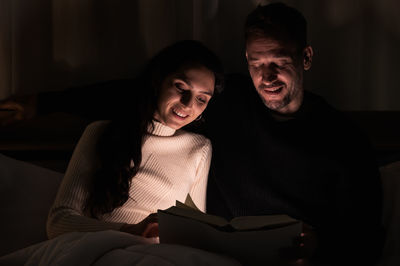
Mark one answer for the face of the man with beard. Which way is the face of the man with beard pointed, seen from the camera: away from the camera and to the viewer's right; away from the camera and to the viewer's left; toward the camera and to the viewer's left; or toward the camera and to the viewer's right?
toward the camera and to the viewer's left

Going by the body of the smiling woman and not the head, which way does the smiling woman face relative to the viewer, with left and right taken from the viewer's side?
facing the viewer and to the right of the viewer
